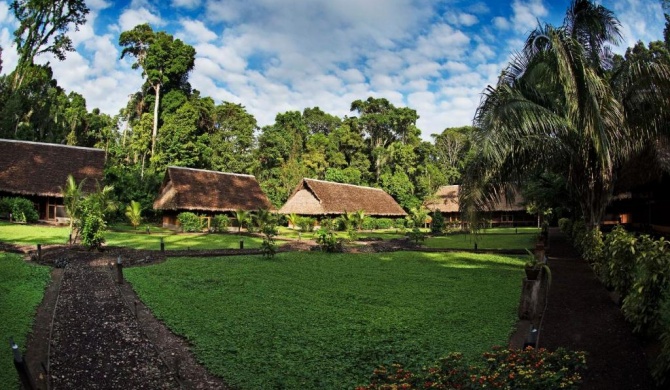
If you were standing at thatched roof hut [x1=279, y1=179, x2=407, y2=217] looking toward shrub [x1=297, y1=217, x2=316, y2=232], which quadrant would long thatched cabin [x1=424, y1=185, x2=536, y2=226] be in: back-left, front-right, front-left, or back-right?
back-left

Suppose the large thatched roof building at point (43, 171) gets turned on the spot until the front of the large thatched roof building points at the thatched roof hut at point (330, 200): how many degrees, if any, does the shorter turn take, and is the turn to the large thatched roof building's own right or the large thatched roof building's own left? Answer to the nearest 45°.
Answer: approximately 90° to the large thatched roof building's own left

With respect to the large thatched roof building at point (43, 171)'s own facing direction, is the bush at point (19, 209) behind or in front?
in front

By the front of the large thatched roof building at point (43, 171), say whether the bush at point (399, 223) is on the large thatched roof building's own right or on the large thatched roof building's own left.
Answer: on the large thatched roof building's own left

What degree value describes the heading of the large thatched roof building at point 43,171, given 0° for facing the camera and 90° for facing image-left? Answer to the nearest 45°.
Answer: approximately 0°

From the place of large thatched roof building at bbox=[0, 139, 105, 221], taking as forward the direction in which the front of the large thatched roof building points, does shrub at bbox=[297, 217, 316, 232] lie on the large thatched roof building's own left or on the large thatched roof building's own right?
on the large thatched roof building's own left

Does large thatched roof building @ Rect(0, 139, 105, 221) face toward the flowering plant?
yes

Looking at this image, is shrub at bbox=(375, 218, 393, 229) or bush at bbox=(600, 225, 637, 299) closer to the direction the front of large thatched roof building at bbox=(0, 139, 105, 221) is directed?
the bush
